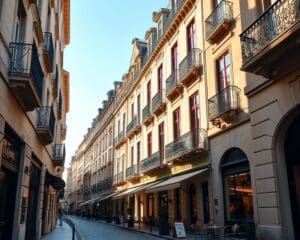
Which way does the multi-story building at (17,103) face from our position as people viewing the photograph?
facing to the right of the viewer

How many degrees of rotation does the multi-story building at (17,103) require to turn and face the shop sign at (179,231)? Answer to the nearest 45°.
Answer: approximately 45° to its left

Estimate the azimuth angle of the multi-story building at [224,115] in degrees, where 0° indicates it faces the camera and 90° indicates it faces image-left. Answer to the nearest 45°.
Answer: approximately 45°

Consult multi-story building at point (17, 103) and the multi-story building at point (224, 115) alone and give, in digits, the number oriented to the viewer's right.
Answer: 1

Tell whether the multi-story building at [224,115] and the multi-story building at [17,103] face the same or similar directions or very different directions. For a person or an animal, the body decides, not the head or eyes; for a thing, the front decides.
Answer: very different directions

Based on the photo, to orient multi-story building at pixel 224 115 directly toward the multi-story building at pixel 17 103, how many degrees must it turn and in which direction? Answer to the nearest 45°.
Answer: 0° — it already faces it

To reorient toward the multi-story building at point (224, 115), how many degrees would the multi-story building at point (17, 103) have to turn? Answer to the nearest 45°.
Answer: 0° — it already faces it
